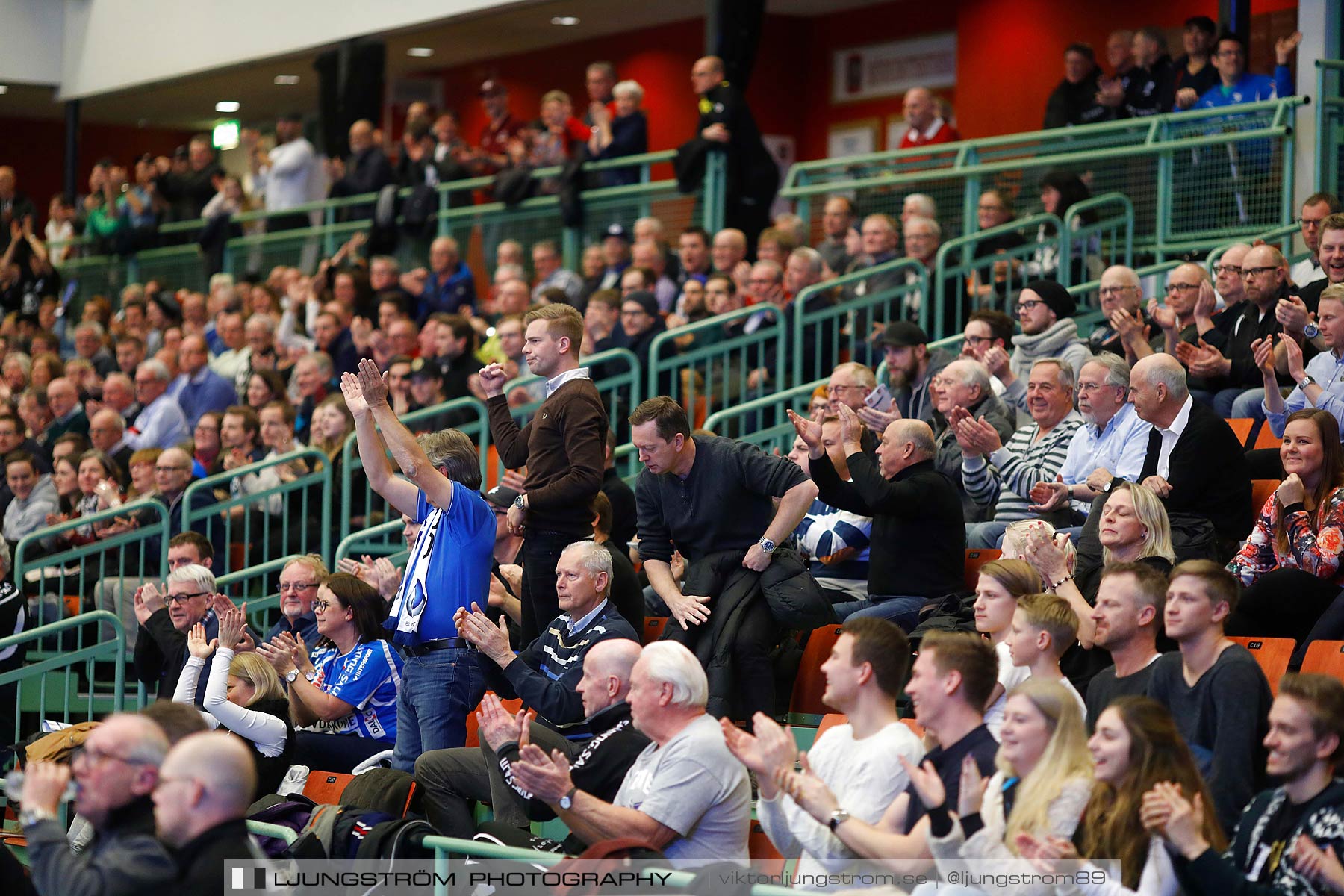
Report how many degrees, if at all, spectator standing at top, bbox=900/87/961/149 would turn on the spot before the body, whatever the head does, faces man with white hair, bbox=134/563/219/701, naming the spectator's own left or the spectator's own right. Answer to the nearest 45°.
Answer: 0° — they already face them

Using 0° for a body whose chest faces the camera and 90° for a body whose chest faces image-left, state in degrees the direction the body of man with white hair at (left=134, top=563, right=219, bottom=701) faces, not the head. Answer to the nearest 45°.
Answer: approximately 45°

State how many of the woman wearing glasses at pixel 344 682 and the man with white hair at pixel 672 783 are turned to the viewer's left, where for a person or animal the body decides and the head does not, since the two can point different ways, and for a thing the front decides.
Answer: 2

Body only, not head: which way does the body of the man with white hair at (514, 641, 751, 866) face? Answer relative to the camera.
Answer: to the viewer's left

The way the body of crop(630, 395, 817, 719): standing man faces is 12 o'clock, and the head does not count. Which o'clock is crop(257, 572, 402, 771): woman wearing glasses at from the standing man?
The woman wearing glasses is roughly at 2 o'clock from the standing man.

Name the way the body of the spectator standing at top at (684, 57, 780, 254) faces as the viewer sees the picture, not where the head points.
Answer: to the viewer's left

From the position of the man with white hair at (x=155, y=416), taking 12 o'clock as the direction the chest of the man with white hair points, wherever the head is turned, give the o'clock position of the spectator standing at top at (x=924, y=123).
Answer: The spectator standing at top is roughly at 8 o'clock from the man with white hair.

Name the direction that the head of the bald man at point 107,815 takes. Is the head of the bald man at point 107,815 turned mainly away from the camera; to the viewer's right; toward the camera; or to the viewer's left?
to the viewer's left

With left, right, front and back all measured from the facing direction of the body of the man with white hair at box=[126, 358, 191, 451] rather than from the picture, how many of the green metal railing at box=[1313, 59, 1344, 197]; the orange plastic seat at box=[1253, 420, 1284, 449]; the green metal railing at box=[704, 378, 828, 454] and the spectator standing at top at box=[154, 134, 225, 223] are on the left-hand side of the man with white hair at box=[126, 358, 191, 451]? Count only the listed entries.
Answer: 3
